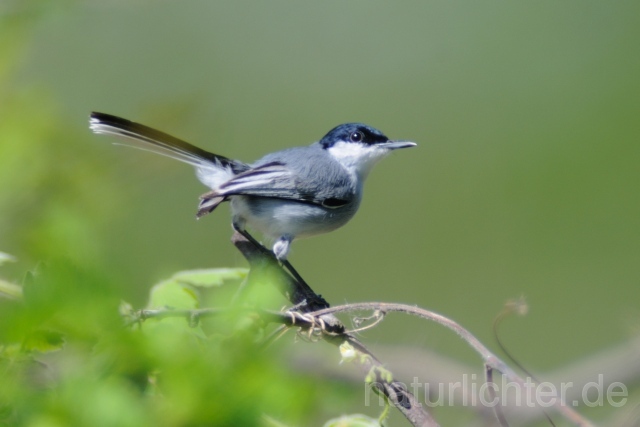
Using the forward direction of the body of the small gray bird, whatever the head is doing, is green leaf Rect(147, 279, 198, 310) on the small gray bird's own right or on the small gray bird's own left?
on the small gray bird's own right

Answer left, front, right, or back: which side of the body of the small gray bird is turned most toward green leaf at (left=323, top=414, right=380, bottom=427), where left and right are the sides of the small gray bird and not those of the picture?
right

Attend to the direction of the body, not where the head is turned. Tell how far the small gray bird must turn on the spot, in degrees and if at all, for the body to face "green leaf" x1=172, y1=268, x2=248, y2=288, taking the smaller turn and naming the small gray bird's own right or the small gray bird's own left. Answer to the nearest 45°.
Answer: approximately 90° to the small gray bird's own right

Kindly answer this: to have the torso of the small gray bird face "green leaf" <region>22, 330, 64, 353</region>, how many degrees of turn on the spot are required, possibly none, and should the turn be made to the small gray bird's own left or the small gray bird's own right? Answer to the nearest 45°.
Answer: approximately 90° to the small gray bird's own right

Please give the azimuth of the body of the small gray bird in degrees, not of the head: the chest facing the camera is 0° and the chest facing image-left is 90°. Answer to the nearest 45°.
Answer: approximately 270°
